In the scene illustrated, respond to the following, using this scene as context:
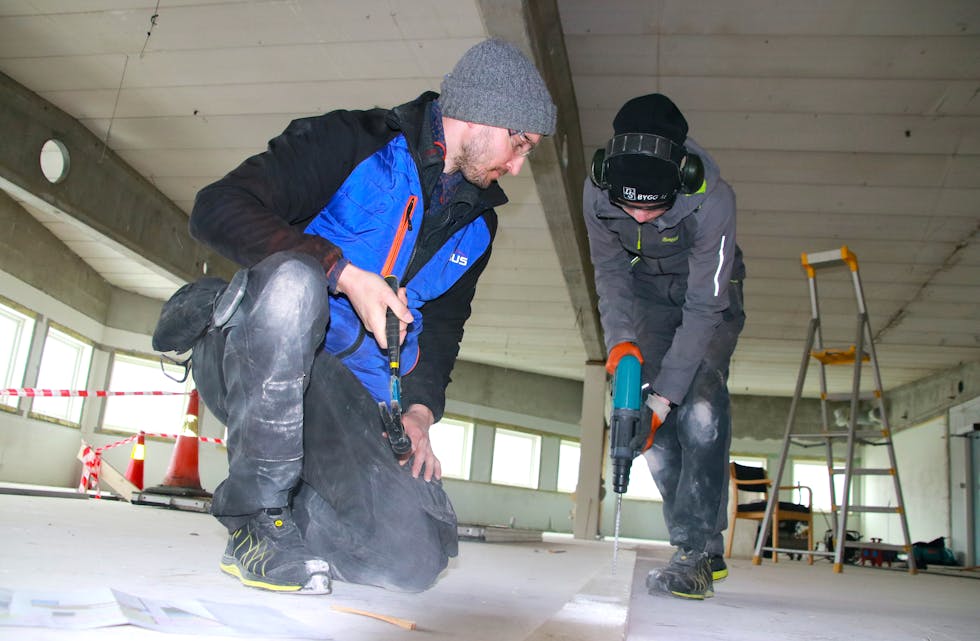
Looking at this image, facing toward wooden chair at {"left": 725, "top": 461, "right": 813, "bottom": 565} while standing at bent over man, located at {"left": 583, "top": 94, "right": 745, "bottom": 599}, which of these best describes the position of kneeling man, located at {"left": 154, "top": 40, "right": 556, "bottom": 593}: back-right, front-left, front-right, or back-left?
back-left

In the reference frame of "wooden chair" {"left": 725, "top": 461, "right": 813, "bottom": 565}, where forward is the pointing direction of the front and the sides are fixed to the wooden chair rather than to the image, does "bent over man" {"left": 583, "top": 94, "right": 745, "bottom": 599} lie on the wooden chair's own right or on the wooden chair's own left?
on the wooden chair's own right

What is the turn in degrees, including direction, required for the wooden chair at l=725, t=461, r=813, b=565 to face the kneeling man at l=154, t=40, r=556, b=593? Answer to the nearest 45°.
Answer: approximately 45° to its right

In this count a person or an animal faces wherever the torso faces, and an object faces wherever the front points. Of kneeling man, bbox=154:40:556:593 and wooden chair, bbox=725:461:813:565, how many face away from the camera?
0

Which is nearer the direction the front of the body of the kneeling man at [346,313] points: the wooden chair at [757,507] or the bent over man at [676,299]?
the bent over man

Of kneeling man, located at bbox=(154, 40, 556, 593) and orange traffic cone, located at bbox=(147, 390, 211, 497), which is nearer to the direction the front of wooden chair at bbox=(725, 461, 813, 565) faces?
the kneeling man

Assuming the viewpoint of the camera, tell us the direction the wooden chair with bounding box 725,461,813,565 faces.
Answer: facing the viewer and to the right of the viewer

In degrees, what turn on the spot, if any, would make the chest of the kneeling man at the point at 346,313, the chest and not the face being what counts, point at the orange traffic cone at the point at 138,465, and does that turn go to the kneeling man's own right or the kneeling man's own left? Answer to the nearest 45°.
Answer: approximately 135° to the kneeling man's own left
